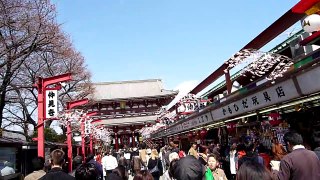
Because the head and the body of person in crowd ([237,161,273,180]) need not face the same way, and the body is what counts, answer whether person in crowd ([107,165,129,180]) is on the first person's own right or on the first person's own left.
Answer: on the first person's own left

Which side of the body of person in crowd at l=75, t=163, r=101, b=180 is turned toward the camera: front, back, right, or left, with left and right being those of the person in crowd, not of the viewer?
back

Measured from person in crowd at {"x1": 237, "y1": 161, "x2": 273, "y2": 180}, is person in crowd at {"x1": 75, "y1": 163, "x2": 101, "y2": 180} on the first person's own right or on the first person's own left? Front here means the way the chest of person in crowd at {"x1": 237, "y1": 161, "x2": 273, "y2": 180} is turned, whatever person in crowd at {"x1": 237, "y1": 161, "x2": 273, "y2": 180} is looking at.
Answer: on the first person's own left

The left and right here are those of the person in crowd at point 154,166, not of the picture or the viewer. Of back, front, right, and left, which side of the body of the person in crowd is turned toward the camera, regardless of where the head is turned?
back

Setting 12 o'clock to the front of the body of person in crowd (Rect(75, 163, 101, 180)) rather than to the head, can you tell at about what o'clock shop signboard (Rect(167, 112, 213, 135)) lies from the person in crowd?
The shop signboard is roughly at 1 o'clock from the person in crowd.

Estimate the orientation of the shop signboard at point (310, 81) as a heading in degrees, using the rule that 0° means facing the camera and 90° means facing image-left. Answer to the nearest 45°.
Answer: approximately 45°

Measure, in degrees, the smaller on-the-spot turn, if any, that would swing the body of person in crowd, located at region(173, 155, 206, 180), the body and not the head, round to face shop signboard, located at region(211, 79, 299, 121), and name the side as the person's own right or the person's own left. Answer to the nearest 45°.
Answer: approximately 45° to the person's own right

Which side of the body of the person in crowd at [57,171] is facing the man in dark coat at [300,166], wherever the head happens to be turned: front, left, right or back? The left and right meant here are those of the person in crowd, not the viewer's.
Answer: right

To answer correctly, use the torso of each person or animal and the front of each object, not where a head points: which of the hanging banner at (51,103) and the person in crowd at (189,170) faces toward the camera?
the hanging banner

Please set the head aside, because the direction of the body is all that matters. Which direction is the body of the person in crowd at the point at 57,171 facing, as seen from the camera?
away from the camera

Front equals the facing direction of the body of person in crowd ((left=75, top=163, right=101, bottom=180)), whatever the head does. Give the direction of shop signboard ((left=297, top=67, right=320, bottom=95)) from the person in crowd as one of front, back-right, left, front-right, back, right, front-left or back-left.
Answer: right

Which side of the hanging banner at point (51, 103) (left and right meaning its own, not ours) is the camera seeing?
front

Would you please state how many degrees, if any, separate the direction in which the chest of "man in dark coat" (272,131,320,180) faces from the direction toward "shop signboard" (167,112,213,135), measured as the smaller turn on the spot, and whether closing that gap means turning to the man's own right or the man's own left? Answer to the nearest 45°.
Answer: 0° — they already face it
